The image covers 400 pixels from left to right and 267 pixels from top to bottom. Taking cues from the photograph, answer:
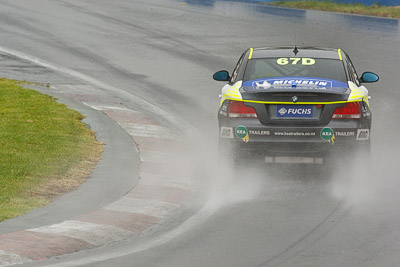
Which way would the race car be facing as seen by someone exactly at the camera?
facing away from the viewer
